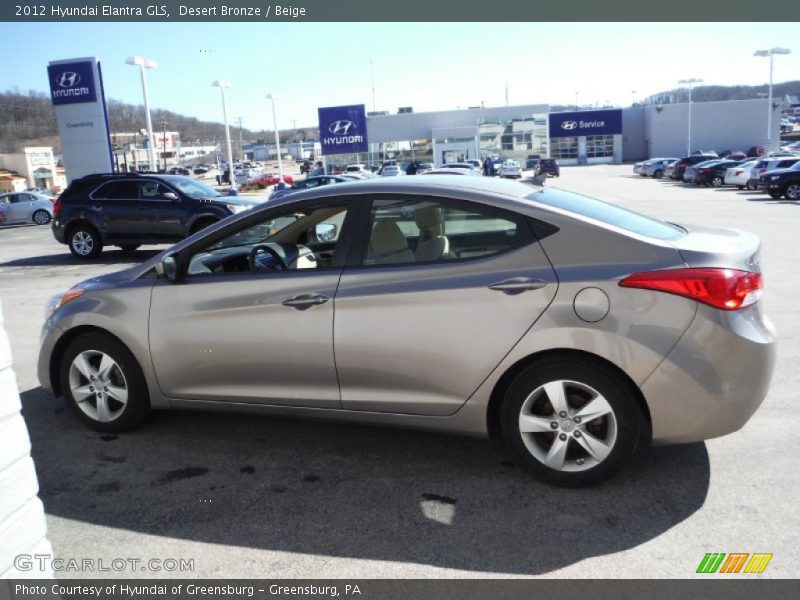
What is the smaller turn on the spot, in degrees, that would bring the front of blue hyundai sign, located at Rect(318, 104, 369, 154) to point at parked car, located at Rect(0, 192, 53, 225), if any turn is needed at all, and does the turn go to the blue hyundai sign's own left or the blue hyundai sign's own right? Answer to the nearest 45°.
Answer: approximately 45° to the blue hyundai sign's own right

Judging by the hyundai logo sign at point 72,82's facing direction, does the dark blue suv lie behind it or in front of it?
in front

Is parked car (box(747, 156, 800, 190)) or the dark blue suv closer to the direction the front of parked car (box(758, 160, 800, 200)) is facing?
the dark blue suv

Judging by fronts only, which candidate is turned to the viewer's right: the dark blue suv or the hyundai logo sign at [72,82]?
the dark blue suv

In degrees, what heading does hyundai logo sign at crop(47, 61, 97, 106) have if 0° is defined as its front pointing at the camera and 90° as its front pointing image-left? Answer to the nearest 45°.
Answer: approximately 0°

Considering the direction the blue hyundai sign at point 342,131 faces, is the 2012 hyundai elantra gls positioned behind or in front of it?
in front

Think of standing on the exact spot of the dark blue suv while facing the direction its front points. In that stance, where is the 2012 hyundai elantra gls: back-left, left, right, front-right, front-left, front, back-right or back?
right

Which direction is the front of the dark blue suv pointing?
to the viewer's right

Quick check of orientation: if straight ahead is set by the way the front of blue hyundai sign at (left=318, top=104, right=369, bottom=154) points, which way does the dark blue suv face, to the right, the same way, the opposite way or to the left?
to the left

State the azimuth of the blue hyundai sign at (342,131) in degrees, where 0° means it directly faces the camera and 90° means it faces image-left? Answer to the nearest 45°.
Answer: approximately 0°

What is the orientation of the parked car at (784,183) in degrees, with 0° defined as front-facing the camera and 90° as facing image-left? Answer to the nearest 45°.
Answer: approximately 45°

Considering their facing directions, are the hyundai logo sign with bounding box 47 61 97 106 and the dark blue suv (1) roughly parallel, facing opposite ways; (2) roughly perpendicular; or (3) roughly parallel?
roughly perpendicular

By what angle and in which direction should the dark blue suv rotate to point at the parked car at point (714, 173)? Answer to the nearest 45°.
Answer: approximately 45° to its left

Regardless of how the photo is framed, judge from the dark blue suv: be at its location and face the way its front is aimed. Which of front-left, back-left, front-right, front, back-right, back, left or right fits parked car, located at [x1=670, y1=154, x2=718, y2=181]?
front-left

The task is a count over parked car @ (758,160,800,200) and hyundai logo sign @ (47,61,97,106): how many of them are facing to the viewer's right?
0
